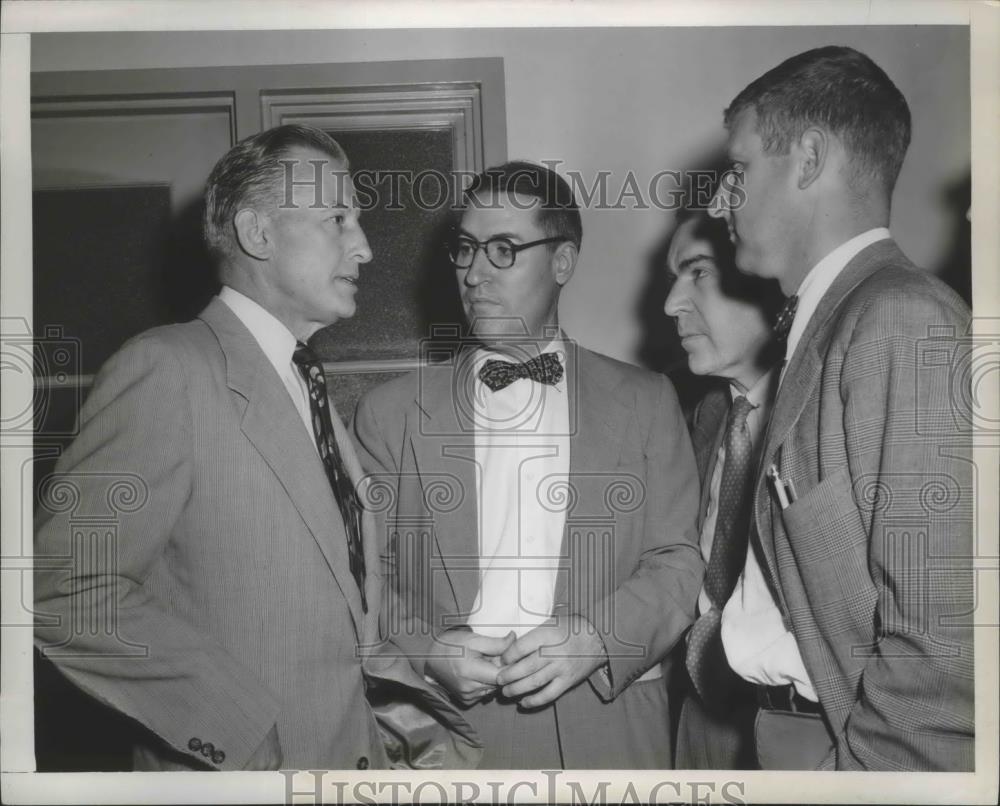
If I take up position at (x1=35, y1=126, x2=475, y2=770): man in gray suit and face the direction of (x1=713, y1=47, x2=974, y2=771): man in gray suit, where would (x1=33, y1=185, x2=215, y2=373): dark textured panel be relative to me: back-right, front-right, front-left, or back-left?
back-left

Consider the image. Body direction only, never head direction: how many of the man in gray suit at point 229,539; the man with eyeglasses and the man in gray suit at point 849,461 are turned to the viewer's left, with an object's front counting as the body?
1

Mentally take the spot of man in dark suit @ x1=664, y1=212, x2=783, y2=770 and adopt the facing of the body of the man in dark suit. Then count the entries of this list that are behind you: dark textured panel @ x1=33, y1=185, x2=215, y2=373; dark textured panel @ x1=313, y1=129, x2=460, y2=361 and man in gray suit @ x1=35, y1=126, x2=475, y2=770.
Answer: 0

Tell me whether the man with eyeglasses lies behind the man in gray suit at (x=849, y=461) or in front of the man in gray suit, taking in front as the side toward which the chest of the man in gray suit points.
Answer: in front

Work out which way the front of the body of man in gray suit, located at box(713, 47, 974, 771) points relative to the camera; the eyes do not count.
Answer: to the viewer's left

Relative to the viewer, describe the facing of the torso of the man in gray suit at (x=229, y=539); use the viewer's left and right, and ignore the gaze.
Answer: facing the viewer and to the right of the viewer

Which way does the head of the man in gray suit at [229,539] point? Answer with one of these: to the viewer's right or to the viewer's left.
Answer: to the viewer's right

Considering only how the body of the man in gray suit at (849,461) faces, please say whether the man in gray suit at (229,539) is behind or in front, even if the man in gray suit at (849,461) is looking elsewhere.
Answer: in front

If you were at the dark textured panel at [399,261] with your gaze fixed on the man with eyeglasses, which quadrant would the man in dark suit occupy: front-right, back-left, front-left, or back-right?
front-left

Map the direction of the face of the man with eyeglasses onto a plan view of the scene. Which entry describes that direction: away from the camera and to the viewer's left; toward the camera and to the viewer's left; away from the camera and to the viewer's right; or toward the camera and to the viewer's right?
toward the camera and to the viewer's left

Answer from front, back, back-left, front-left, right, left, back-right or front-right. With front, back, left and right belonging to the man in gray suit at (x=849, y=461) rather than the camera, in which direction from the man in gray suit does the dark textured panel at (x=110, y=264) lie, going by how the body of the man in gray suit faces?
front

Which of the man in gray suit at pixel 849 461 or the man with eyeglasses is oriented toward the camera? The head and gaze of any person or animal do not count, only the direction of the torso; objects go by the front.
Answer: the man with eyeglasses

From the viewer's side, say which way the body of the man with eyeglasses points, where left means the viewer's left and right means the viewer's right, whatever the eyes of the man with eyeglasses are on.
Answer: facing the viewer

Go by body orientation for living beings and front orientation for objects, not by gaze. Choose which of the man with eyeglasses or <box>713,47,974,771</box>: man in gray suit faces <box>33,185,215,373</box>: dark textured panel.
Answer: the man in gray suit
